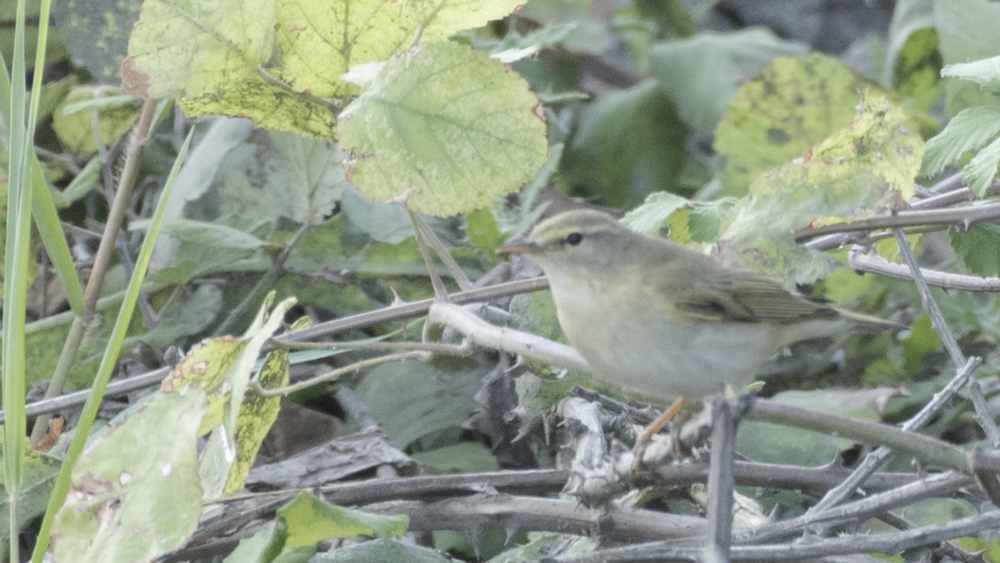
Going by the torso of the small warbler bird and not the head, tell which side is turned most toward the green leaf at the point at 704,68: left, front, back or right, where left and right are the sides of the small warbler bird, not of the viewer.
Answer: right

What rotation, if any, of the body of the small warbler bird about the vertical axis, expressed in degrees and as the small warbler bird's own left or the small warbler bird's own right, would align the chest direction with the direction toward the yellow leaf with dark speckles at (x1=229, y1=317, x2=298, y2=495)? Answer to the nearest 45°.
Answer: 0° — it already faces it

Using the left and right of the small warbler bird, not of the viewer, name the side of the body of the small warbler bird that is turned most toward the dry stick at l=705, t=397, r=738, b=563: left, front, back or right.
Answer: left

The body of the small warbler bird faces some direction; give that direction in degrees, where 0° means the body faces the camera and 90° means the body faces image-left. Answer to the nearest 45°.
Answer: approximately 90°

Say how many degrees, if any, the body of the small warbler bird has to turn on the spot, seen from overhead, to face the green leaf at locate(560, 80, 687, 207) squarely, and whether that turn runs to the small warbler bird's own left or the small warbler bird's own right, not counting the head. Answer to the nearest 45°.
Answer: approximately 90° to the small warbler bird's own right

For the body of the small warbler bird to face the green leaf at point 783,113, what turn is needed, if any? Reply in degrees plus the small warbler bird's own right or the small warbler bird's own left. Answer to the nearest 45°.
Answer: approximately 90° to the small warbler bird's own right

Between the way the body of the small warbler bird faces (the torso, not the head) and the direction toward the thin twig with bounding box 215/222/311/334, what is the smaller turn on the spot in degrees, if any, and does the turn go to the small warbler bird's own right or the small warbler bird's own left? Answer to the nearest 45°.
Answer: approximately 45° to the small warbler bird's own right

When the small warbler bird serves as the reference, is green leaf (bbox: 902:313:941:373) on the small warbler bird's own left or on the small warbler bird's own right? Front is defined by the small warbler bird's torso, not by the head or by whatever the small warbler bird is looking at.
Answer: on the small warbler bird's own right

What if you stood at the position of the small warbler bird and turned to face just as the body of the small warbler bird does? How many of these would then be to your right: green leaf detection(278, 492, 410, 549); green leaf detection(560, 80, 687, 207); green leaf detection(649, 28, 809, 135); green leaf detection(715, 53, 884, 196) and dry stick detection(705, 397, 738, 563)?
3
